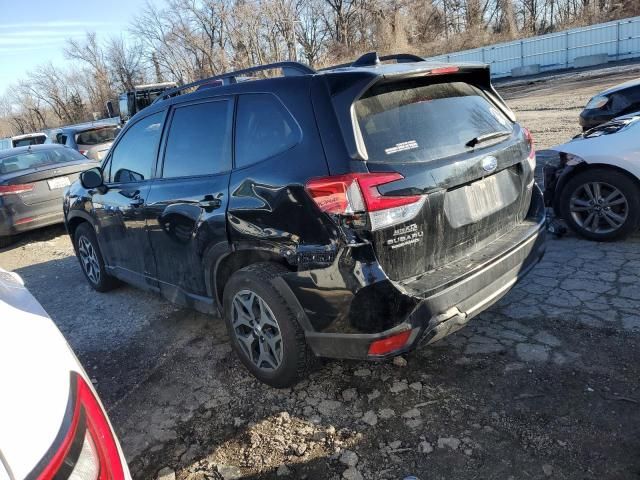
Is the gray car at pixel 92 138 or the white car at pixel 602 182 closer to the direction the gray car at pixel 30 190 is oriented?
the gray car

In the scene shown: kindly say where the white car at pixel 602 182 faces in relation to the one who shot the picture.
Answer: facing to the left of the viewer

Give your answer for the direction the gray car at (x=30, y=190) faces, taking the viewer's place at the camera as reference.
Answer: facing away from the viewer and to the left of the viewer

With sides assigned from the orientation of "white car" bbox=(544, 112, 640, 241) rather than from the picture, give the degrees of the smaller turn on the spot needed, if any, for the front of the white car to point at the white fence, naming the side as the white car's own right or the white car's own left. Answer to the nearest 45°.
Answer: approximately 90° to the white car's own right

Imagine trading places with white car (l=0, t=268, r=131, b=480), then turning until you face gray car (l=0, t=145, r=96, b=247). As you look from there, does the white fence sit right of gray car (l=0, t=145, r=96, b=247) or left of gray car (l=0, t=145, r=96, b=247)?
right

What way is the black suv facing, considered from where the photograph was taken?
facing away from the viewer and to the left of the viewer

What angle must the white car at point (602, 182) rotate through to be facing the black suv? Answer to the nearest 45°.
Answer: approximately 45° to its left
